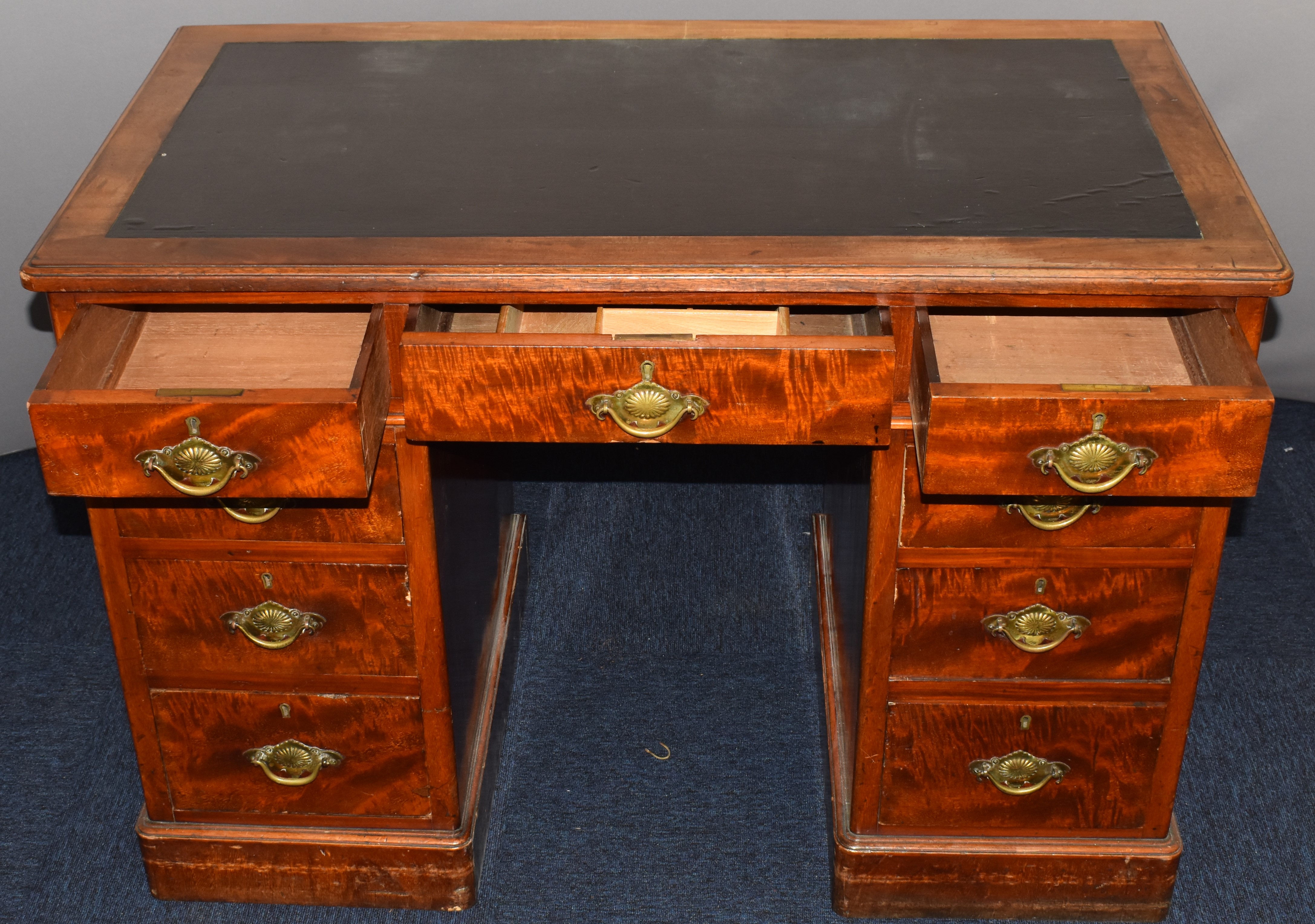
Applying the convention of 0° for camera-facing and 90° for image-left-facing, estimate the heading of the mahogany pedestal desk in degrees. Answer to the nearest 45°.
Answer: approximately 0°
